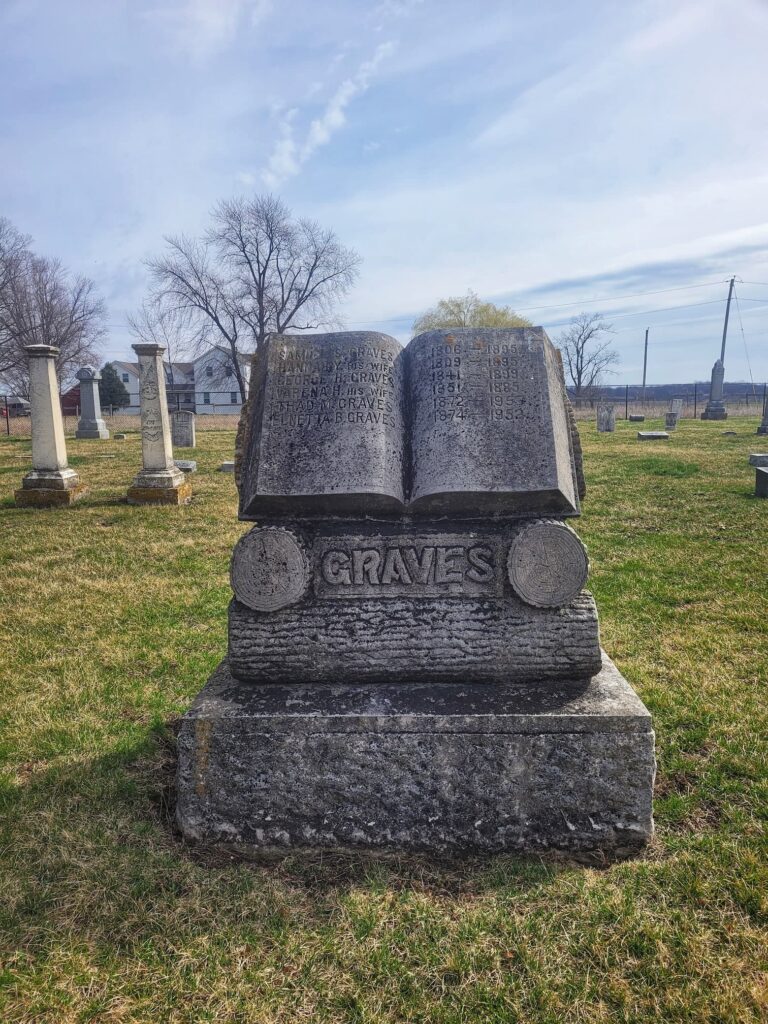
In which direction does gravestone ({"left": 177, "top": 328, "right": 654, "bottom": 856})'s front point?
toward the camera

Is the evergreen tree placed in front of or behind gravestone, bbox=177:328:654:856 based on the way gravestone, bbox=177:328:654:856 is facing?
behind

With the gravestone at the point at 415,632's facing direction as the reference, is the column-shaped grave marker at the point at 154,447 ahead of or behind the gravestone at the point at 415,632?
behind

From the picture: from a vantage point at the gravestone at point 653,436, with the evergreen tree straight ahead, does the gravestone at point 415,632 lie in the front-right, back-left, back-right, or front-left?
back-left

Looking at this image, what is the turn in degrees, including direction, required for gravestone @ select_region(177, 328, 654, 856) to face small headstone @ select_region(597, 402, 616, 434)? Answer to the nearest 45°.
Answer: approximately 180°

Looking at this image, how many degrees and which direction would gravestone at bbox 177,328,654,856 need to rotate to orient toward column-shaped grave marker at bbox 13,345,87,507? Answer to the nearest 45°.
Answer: approximately 135° to its right

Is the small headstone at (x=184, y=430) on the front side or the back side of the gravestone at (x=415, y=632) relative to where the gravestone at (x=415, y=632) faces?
on the back side

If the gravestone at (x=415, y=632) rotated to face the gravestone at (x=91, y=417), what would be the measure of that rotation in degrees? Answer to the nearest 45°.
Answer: approximately 135° to its right

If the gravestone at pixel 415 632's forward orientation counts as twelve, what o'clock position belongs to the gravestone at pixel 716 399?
the gravestone at pixel 716 399 is roughly at 7 o'clock from the gravestone at pixel 415 632.

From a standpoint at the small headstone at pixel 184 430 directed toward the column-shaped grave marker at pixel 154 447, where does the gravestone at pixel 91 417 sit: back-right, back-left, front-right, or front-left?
back-right
